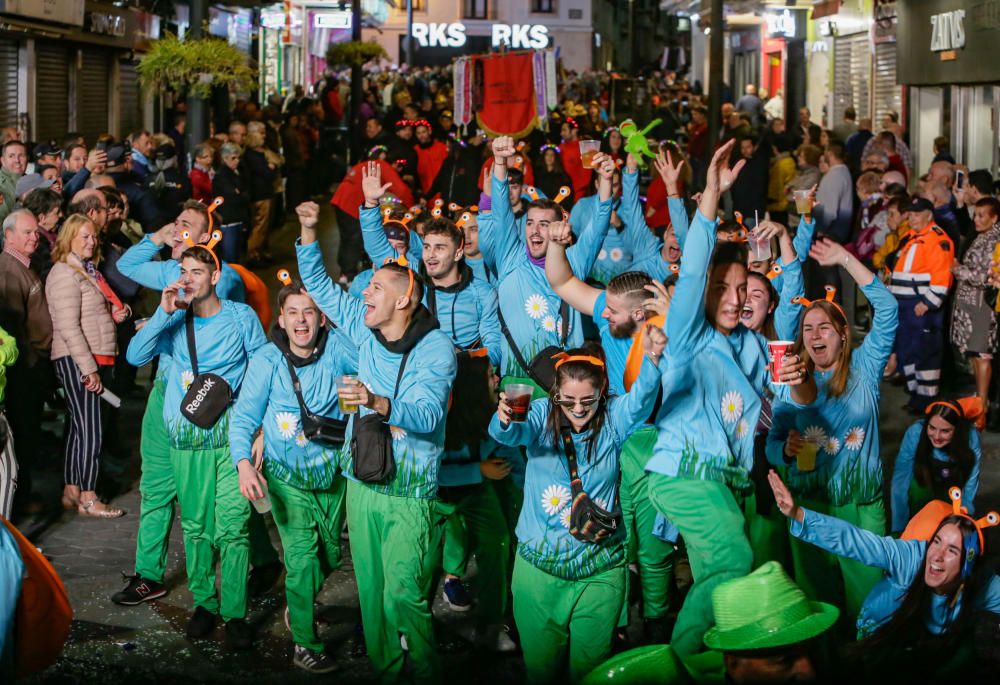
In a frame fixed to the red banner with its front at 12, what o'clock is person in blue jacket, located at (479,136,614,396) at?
The person in blue jacket is roughly at 12 o'clock from the red banner.

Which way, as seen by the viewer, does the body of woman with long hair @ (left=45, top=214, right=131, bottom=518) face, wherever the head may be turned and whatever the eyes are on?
to the viewer's right

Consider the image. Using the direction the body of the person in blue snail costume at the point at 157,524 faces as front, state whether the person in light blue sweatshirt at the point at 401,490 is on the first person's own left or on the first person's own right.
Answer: on the first person's own left

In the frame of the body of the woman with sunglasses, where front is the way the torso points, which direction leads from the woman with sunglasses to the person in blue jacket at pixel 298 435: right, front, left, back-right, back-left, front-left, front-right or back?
back-right
